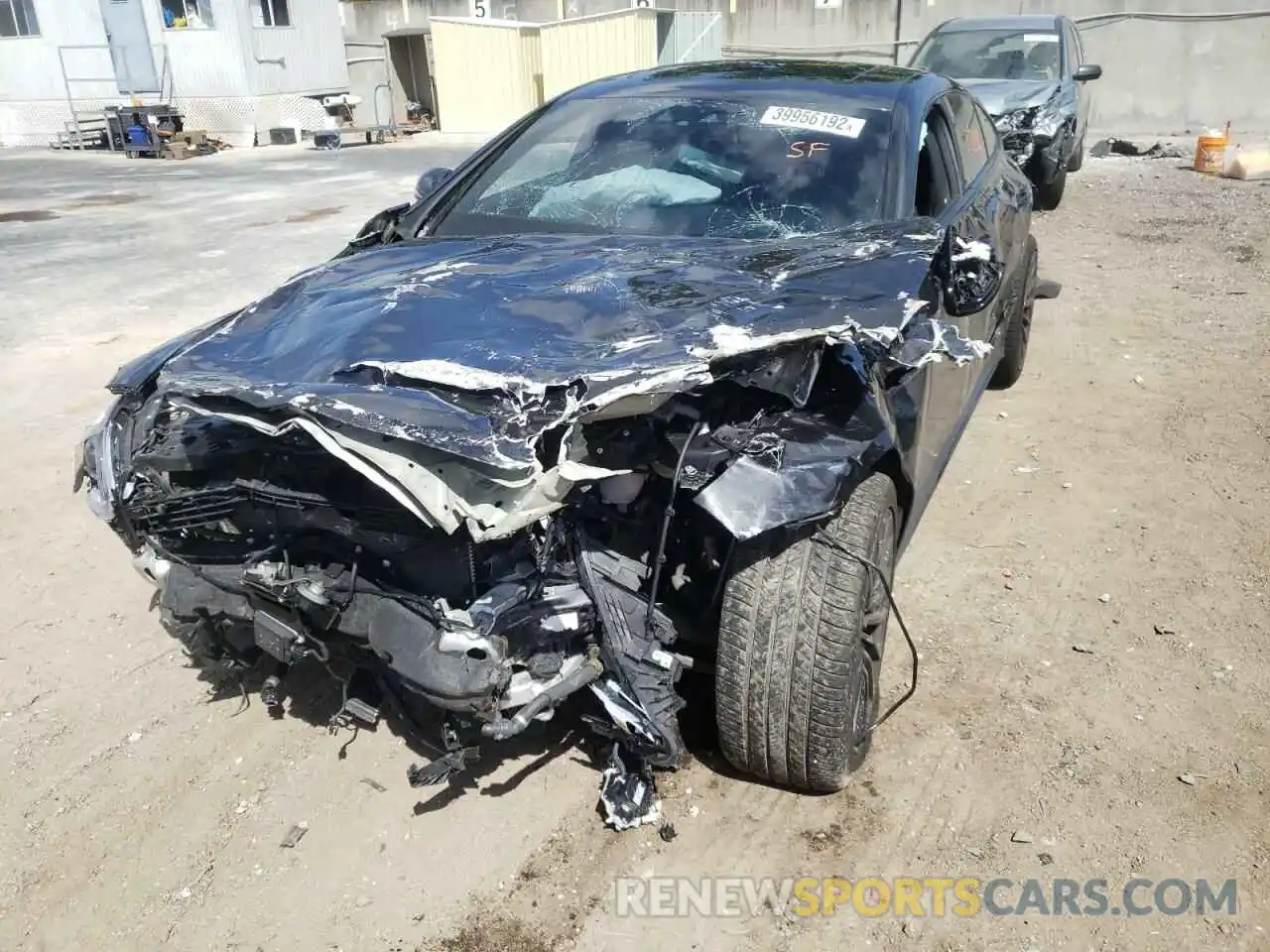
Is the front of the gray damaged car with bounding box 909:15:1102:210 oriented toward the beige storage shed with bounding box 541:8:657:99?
no

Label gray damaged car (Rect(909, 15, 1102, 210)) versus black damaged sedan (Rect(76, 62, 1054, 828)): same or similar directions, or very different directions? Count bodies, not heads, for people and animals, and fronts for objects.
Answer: same or similar directions

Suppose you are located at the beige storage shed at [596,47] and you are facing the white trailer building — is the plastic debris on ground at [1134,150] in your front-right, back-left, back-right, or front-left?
back-left

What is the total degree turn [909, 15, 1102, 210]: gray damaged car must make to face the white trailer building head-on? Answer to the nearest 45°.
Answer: approximately 90° to its right

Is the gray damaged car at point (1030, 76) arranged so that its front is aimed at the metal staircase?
no

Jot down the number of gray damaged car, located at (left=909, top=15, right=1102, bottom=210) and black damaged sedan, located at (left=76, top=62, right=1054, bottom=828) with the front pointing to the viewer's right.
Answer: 0

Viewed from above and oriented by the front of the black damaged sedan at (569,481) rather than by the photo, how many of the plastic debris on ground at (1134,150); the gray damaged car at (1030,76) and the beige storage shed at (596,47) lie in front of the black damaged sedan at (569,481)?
0

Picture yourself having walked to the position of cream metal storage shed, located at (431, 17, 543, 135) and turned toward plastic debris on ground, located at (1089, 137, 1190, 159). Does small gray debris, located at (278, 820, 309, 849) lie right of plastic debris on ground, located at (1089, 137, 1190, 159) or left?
right

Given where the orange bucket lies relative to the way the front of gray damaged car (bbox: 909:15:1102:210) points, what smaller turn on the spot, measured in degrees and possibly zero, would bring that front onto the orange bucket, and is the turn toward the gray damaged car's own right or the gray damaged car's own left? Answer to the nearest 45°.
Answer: approximately 135° to the gray damaged car's own left

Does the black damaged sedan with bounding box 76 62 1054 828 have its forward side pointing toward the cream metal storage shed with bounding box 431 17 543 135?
no

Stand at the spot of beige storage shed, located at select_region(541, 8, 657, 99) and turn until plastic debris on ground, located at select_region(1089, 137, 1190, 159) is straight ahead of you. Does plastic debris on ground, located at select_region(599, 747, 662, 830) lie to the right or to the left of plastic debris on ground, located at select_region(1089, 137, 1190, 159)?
right

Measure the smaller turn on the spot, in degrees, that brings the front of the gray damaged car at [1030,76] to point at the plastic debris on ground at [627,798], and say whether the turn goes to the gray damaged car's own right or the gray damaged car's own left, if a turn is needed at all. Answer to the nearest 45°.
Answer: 0° — it already faces it

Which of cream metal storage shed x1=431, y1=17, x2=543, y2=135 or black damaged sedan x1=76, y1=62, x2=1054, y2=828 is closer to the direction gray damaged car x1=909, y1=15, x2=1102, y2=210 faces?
the black damaged sedan

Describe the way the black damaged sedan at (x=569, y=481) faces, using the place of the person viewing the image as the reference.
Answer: facing the viewer and to the left of the viewer

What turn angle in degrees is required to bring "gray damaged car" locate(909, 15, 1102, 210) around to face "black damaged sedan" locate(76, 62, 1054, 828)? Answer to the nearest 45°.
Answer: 0° — it already faces it

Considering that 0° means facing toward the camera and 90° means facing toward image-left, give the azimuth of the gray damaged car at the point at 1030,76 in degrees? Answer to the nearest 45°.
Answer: approximately 0°

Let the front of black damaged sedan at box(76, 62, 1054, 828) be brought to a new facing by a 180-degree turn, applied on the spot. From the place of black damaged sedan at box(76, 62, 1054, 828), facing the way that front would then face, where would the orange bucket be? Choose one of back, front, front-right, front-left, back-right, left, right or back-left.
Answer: front

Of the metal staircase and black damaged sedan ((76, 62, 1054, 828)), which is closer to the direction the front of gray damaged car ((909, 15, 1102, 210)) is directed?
the black damaged sedan

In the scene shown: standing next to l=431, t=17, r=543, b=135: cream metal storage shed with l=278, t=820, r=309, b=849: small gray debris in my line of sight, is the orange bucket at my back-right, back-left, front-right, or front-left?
front-left

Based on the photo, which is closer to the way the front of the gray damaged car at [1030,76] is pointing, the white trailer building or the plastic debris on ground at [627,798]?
the plastic debris on ground
